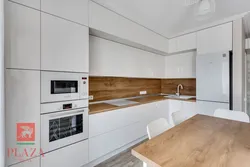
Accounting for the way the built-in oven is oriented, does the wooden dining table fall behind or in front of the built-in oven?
in front

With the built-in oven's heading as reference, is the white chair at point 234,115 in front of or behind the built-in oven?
in front

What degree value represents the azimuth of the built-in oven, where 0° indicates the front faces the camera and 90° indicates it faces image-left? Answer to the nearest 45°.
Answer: approximately 315°
